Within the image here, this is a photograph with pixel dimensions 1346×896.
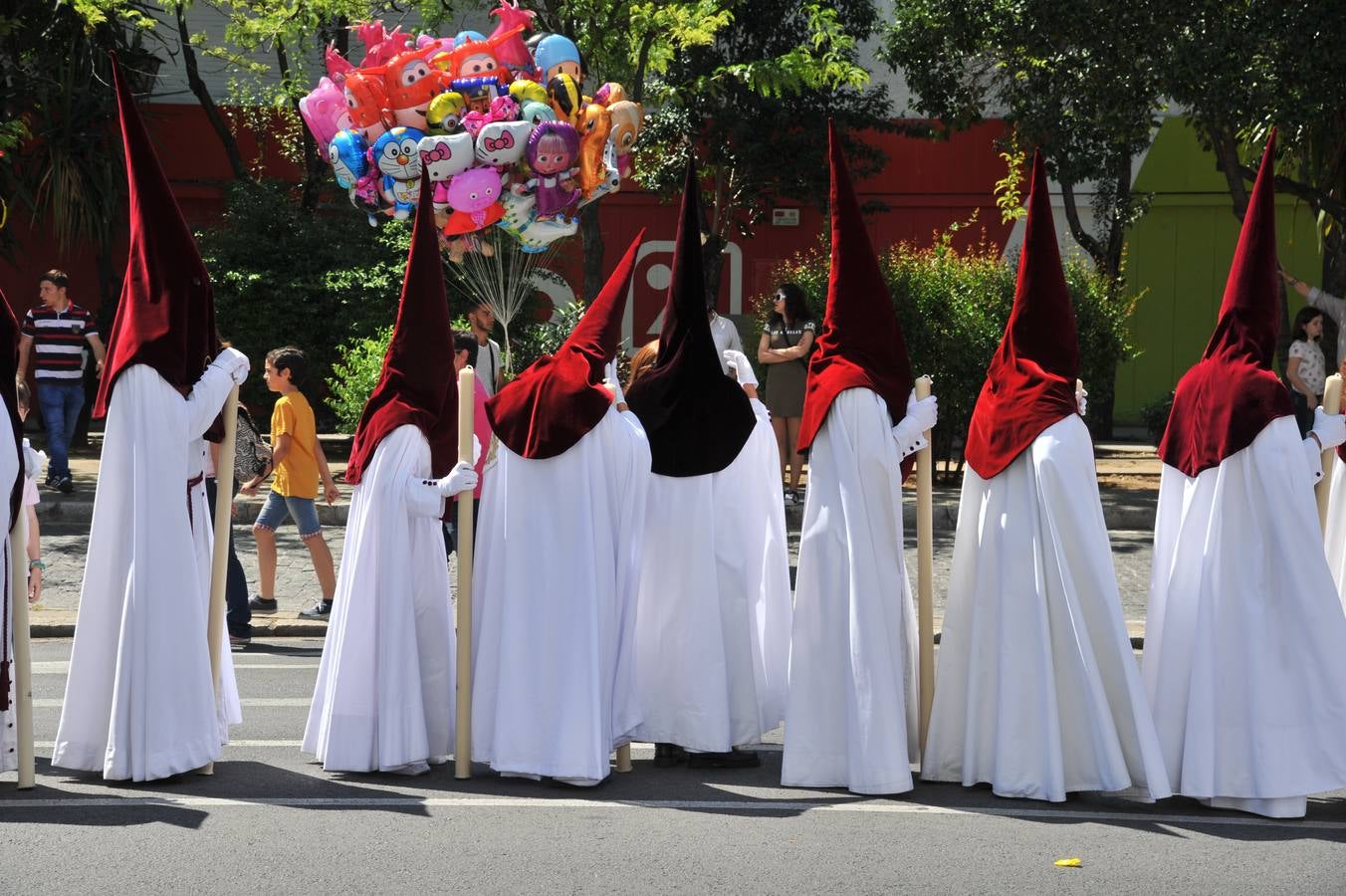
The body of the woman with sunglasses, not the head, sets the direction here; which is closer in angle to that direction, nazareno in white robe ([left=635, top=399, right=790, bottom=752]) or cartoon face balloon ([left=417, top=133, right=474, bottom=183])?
the nazareno in white robe

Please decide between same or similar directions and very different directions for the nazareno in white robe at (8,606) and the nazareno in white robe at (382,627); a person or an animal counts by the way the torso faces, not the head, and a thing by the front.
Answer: same or similar directions

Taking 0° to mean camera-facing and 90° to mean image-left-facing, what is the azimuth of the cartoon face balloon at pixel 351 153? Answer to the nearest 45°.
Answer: approximately 45°

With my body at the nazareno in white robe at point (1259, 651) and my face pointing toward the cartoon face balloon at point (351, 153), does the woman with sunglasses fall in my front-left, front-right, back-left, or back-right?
front-right

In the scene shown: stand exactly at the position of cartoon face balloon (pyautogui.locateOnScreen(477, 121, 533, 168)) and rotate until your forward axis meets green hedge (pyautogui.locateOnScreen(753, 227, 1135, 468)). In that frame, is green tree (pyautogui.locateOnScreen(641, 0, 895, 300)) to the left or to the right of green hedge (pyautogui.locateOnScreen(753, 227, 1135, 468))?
left

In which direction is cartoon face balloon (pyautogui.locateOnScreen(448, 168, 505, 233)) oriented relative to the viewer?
toward the camera

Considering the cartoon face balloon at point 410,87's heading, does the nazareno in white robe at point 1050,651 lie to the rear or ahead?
ahead

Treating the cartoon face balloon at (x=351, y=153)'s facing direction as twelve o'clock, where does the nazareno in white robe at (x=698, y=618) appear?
The nazareno in white robe is roughly at 10 o'clock from the cartoon face balloon.

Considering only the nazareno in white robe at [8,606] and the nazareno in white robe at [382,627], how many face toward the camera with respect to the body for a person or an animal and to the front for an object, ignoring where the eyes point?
0

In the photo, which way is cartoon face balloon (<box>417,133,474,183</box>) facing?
toward the camera
